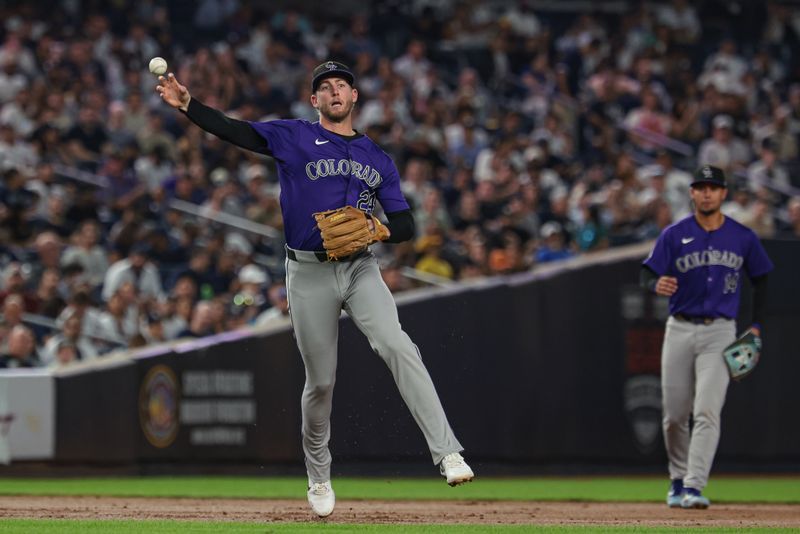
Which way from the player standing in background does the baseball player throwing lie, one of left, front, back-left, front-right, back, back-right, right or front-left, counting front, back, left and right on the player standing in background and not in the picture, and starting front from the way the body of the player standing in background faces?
front-right

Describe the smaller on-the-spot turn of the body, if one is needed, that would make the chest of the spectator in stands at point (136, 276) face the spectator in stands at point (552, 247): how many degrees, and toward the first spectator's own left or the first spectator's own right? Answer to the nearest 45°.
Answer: approximately 90° to the first spectator's own left

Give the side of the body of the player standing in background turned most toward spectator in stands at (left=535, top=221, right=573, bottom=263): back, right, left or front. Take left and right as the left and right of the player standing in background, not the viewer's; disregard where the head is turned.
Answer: back

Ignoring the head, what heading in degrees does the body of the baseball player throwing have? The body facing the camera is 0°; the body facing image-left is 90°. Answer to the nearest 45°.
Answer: approximately 0°

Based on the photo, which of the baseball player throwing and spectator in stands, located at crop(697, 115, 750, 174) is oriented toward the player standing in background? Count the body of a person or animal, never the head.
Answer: the spectator in stands

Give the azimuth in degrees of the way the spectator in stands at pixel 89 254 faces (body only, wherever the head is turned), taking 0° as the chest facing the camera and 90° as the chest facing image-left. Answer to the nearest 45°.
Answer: approximately 0°

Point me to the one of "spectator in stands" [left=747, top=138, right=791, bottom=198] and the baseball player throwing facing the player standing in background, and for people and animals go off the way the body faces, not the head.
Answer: the spectator in stands
